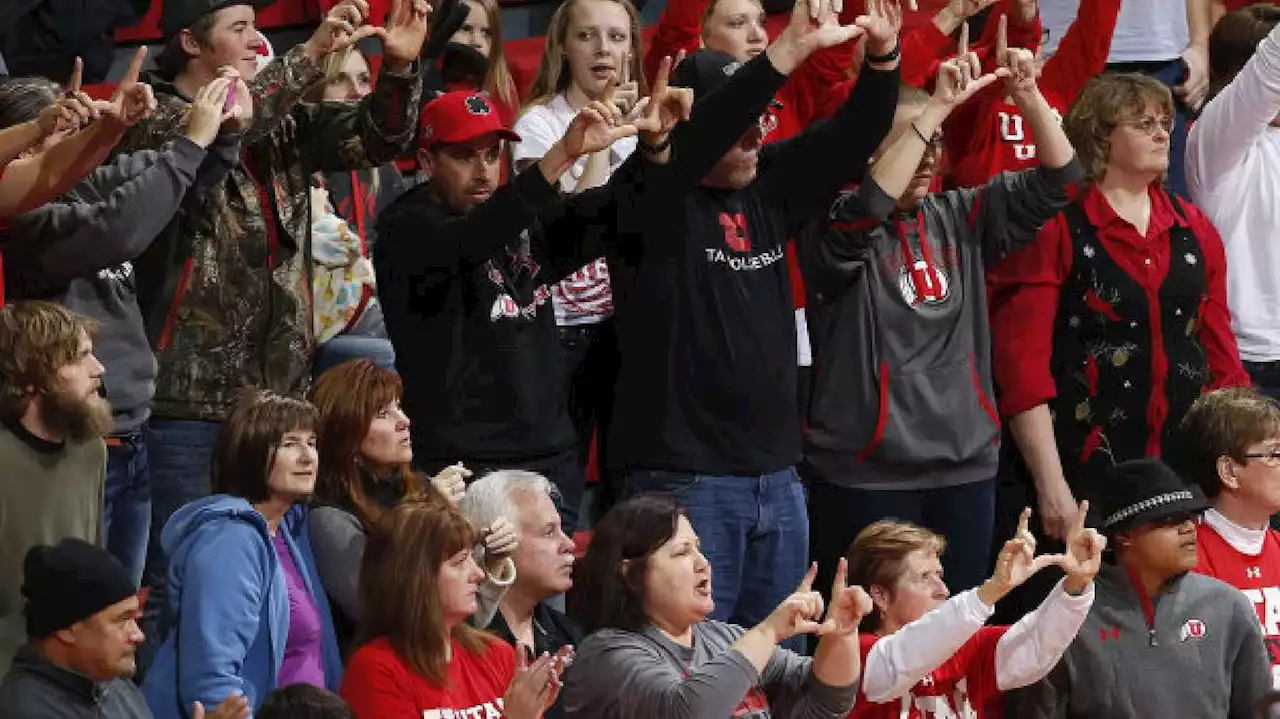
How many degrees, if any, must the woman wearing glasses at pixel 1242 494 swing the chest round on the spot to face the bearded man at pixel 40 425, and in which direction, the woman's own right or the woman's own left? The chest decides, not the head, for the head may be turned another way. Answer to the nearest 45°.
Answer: approximately 90° to the woman's own right

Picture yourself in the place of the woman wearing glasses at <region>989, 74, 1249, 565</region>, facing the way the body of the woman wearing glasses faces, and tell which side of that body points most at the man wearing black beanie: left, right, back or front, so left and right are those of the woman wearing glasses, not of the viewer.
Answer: right

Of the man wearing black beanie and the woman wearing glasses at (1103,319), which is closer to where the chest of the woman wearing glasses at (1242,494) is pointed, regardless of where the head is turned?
the man wearing black beanie

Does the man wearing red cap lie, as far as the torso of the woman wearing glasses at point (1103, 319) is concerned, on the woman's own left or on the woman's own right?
on the woman's own right

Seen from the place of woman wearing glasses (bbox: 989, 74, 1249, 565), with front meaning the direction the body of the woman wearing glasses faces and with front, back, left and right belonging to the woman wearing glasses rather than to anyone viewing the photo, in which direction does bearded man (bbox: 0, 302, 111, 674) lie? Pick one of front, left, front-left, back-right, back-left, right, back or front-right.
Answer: right

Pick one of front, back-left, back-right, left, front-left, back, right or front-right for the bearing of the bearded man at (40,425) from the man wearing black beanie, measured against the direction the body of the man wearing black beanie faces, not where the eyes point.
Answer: back-left

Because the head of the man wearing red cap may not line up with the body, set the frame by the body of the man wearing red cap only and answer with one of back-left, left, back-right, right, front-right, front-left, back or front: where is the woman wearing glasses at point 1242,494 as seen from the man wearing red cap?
front-left

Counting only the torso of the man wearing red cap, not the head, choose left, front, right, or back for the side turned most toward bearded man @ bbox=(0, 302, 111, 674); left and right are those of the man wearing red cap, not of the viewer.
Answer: right

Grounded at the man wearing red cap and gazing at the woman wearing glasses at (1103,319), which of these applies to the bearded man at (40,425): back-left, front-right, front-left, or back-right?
back-right

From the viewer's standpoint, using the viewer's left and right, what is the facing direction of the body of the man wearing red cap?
facing the viewer and to the right of the viewer

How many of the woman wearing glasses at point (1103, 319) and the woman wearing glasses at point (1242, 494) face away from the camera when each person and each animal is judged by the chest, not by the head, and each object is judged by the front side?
0
